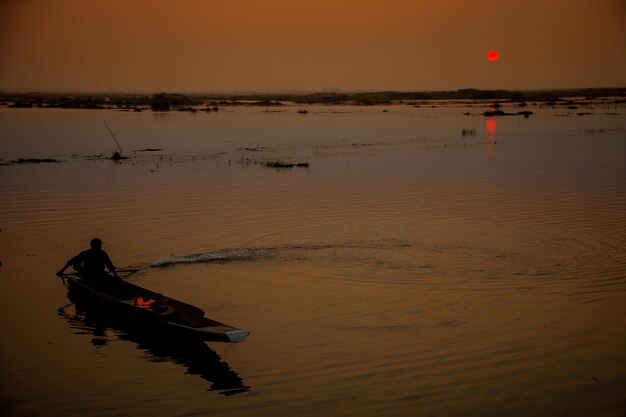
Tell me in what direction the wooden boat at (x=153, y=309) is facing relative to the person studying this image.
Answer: facing the viewer and to the right of the viewer

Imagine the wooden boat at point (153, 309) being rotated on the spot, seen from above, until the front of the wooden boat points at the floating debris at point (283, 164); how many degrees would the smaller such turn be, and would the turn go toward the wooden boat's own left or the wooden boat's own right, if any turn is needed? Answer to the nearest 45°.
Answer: approximately 135° to the wooden boat's own left
